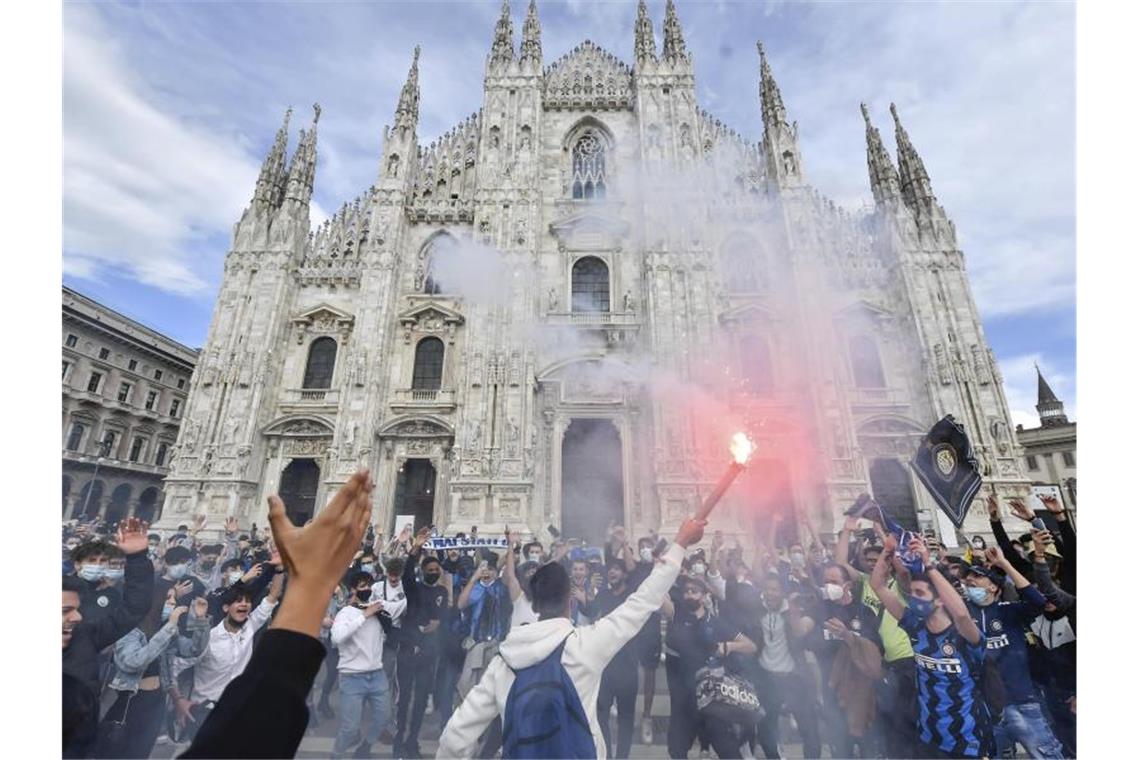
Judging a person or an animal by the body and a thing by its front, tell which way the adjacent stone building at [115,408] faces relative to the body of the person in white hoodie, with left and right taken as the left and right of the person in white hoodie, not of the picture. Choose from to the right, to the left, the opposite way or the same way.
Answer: to the right

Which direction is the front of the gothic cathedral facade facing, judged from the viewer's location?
facing the viewer

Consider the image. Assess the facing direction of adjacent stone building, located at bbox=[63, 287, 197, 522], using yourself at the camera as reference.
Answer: facing the viewer and to the right of the viewer

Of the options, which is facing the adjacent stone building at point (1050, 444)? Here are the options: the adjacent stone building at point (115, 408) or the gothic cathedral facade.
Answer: the adjacent stone building at point (115, 408)

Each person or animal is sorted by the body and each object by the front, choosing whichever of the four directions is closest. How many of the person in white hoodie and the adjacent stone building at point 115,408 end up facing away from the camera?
1

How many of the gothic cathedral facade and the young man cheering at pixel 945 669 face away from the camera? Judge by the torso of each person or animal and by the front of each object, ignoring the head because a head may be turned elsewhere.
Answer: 0

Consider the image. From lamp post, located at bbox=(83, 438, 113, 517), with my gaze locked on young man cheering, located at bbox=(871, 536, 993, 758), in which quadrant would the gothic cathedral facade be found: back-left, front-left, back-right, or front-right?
front-left

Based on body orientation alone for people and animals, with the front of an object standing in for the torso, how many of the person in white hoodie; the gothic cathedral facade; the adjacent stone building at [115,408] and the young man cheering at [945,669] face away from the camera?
1

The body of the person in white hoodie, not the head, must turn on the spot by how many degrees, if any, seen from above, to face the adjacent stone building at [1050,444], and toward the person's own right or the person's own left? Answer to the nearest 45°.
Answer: approximately 45° to the person's own right

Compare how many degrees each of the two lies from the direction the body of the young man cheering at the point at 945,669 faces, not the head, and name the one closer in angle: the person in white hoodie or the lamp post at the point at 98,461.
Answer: the person in white hoodie

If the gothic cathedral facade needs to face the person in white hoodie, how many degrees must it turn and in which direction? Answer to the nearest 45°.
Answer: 0° — it already faces them

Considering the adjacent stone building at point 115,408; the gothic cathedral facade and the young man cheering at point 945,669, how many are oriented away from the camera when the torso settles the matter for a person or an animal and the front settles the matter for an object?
0

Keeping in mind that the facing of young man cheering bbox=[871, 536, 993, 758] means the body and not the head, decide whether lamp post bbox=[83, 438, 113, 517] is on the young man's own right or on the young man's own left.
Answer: on the young man's own right

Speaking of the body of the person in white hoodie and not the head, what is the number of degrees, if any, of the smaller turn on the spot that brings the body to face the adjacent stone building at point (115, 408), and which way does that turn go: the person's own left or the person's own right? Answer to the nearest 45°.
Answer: approximately 45° to the person's own left

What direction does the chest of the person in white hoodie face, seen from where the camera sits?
away from the camera

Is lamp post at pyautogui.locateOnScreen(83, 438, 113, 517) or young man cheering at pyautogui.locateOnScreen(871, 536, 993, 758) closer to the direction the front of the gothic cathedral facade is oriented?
the young man cheering

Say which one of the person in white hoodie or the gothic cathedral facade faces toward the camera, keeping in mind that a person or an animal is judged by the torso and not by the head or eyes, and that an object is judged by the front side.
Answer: the gothic cathedral facade

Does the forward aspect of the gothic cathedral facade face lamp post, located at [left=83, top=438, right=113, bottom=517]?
no

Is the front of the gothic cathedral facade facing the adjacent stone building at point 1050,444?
no
